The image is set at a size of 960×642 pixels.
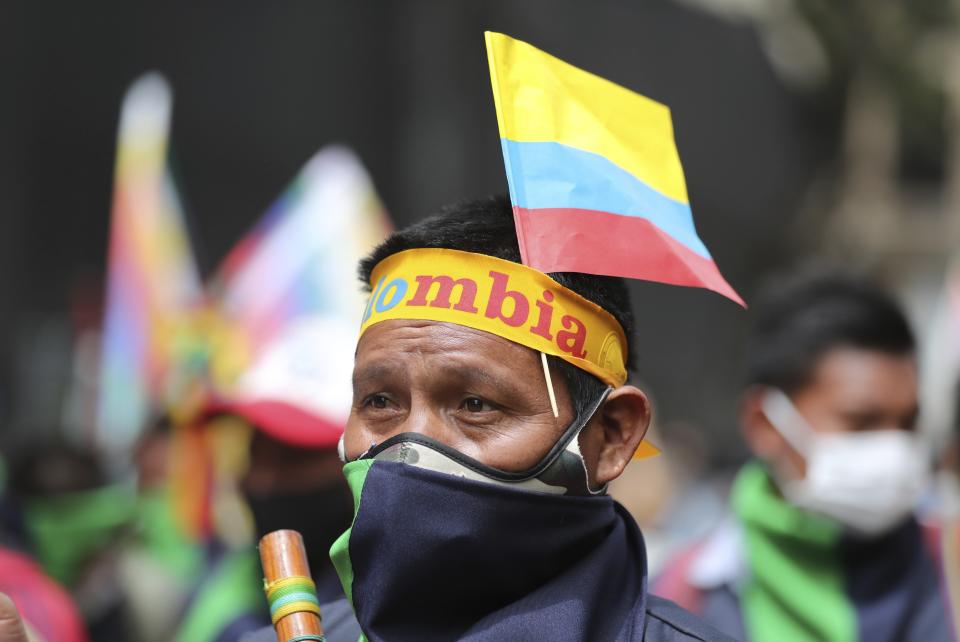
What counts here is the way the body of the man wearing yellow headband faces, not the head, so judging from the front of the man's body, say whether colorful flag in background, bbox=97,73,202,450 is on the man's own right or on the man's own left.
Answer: on the man's own right

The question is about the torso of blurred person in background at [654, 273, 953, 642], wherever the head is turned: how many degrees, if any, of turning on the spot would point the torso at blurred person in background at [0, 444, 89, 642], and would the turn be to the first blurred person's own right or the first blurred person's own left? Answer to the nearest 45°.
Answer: approximately 90° to the first blurred person's own right

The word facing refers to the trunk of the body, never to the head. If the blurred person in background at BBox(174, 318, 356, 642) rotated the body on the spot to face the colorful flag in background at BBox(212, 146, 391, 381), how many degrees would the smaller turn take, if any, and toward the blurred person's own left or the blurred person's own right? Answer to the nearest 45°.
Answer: approximately 135° to the blurred person's own right

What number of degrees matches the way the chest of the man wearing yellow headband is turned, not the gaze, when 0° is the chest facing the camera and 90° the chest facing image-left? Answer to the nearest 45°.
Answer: approximately 45°

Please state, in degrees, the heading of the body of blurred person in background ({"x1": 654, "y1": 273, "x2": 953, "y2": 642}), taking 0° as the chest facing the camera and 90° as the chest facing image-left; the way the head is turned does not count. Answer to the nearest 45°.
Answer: approximately 315°

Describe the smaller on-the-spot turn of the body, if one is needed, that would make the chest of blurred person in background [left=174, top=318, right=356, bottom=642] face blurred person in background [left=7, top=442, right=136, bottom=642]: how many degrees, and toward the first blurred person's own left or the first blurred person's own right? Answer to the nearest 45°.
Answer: approximately 90° to the first blurred person's own right

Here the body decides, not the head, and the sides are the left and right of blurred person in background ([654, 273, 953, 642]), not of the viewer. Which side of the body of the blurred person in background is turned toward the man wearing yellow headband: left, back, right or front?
right

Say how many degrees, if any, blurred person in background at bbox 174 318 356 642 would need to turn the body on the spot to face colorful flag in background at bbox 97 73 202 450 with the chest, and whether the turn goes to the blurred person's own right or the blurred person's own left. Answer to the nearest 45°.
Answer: approximately 135° to the blurred person's own right
